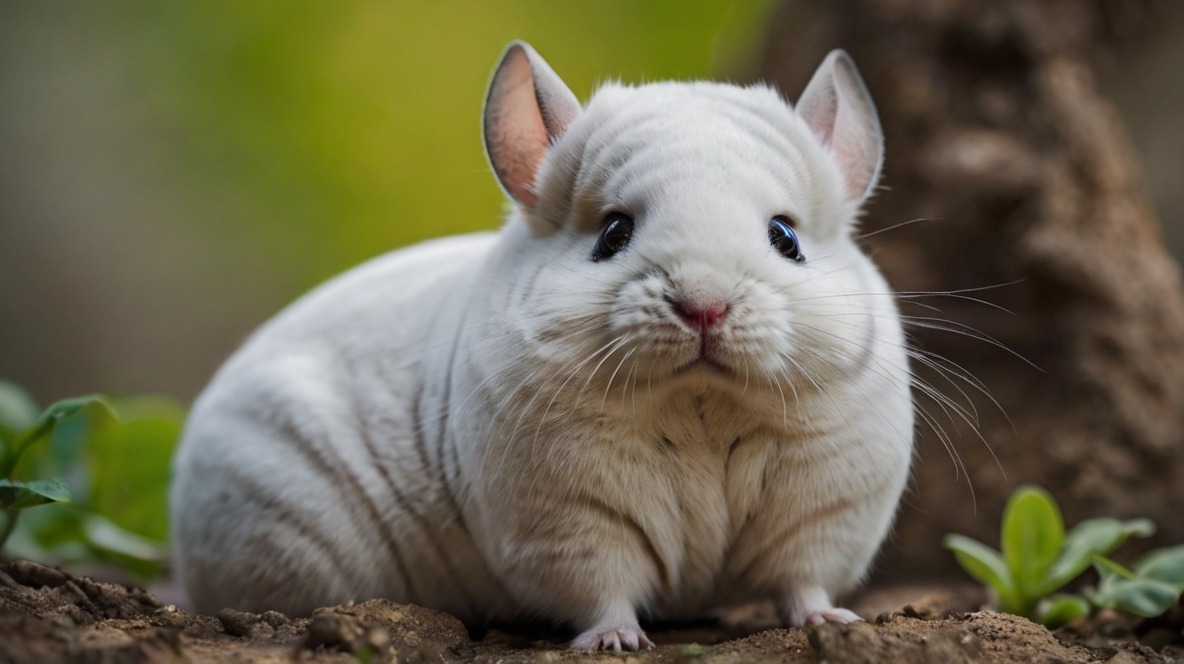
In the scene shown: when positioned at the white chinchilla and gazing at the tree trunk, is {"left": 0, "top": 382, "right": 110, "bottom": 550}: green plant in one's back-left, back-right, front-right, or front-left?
back-left

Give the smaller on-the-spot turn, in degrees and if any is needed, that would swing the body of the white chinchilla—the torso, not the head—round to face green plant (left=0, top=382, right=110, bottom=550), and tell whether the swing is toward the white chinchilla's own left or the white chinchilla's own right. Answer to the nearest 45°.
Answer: approximately 135° to the white chinchilla's own right

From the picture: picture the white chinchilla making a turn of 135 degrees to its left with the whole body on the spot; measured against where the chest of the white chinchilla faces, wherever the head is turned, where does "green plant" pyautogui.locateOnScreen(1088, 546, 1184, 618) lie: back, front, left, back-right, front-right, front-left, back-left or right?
right

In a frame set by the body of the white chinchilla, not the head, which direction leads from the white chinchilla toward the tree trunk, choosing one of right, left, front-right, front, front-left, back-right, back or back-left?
left

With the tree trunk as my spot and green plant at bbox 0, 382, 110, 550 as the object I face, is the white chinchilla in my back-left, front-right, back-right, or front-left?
front-left

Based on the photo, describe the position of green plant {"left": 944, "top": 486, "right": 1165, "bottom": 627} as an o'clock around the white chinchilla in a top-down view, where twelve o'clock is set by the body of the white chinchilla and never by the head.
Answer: The green plant is roughly at 10 o'clock from the white chinchilla.

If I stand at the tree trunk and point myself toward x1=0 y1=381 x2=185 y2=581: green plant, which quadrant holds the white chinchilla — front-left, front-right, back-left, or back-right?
front-left

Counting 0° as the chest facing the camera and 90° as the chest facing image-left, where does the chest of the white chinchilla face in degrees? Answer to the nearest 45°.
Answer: approximately 315°

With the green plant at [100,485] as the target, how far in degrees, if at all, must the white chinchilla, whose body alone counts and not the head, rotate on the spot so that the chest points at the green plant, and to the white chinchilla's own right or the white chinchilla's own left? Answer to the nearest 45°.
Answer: approximately 180°
